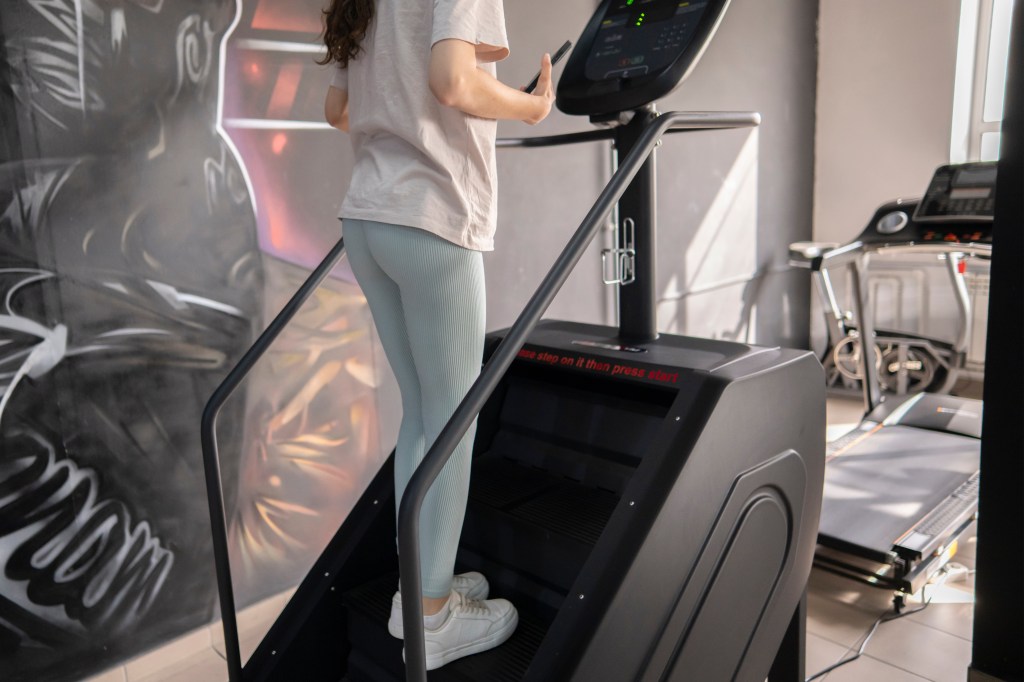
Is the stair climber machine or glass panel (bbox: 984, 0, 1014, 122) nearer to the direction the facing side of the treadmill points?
the glass panel

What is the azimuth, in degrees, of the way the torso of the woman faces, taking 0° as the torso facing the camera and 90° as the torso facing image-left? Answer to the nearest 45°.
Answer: approximately 225°

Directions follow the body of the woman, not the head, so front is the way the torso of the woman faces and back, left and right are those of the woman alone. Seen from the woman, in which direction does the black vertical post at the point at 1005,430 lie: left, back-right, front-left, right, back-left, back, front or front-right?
front-right

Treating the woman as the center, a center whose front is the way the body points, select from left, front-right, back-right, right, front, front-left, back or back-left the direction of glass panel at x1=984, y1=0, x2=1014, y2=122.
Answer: front

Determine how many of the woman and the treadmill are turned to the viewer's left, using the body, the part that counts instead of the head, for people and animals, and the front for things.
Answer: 0

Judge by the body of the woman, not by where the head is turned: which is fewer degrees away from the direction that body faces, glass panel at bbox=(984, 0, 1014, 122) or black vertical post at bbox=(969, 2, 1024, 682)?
the glass panel

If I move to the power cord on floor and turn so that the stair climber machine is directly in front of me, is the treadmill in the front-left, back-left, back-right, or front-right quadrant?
back-right

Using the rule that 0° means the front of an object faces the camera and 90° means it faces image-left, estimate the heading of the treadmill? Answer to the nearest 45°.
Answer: approximately 225°
